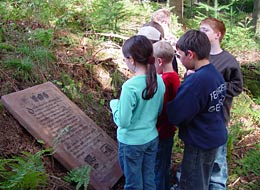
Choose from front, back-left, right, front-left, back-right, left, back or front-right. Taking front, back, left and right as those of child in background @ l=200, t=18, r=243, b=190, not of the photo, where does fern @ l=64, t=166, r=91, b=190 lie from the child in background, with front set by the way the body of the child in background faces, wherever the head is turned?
front

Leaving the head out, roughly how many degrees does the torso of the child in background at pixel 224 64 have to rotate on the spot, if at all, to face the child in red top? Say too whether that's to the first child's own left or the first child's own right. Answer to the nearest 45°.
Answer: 0° — they already face them

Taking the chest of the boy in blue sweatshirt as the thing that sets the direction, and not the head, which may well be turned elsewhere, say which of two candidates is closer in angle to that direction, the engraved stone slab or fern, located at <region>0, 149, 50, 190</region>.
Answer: the engraved stone slab

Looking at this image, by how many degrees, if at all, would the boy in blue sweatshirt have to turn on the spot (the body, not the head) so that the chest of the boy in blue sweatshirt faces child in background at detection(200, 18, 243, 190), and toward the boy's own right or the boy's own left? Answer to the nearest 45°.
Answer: approximately 45° to the boy's own right

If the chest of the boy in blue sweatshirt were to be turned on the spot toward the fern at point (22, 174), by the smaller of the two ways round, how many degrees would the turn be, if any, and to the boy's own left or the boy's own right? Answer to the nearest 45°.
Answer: approximately 45° to the boy's own left

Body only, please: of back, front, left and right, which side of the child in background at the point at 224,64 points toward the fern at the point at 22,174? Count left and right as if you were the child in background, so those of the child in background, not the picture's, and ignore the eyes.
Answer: front

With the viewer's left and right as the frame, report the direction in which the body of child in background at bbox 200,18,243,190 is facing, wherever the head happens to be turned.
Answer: facing the viewer and to the left of the viewer

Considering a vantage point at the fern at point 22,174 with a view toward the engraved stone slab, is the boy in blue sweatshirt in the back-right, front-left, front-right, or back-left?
front-right

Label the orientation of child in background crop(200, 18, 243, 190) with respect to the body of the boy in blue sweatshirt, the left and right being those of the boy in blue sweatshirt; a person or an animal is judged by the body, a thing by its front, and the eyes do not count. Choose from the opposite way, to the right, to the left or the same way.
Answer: to the left

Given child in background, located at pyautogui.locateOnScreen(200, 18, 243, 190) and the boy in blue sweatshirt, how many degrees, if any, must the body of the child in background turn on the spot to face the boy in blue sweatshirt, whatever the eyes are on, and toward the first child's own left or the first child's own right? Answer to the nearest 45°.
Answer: approximately 45° to the first child's own left

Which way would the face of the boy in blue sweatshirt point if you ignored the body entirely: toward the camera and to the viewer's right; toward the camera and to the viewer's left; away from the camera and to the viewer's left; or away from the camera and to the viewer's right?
away from the camera and to the viewer's left

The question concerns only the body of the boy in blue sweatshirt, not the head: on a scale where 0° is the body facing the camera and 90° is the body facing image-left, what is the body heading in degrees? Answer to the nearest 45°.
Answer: approximately 135°

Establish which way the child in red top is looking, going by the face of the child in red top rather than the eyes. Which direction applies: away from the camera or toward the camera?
away from the camera

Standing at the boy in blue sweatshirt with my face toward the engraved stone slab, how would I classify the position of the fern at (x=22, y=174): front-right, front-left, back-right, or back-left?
front-left

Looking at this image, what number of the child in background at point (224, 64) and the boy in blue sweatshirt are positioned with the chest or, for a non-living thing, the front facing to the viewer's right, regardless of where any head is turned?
0

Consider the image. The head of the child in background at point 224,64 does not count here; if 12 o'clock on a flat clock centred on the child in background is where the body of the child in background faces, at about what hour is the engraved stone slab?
The engraved stone slab is roughly at 1 o'clock from the child in background.
